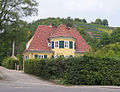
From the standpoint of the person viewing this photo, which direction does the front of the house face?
facing the viewer

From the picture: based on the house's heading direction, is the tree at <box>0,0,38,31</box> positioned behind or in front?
in front

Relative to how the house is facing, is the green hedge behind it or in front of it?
in front
